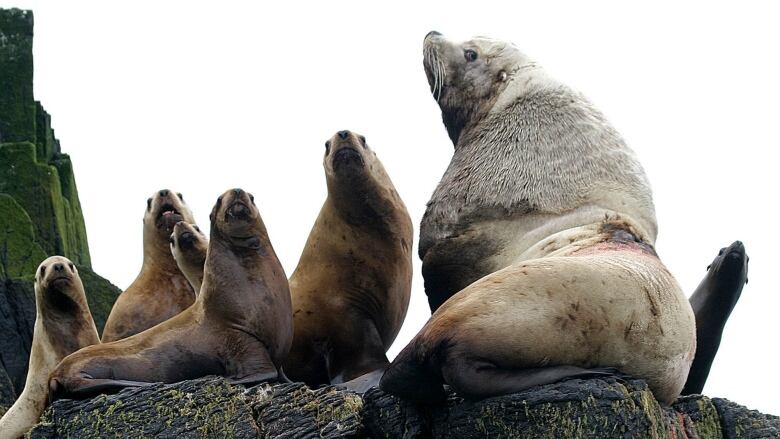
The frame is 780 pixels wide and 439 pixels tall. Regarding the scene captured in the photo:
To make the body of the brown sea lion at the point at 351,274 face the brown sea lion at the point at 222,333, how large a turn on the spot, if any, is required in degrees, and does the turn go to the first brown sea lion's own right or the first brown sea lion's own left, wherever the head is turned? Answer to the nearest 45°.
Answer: approximately 45° to the first brown sea lion's own right

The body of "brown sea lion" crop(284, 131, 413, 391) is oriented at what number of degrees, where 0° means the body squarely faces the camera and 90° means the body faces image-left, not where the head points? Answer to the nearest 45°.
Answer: approximately 0°

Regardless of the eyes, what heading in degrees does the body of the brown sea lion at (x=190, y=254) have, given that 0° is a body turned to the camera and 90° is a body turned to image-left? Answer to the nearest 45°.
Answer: approximately 0°

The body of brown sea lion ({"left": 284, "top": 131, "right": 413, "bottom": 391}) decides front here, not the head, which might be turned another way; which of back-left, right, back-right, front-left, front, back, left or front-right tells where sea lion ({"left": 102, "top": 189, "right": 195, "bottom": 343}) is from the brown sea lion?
back-right

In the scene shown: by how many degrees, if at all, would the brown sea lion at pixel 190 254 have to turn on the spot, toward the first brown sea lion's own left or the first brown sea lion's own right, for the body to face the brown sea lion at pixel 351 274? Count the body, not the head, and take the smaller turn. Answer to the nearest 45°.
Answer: approximately 45° to the first brown sea lion's own left
